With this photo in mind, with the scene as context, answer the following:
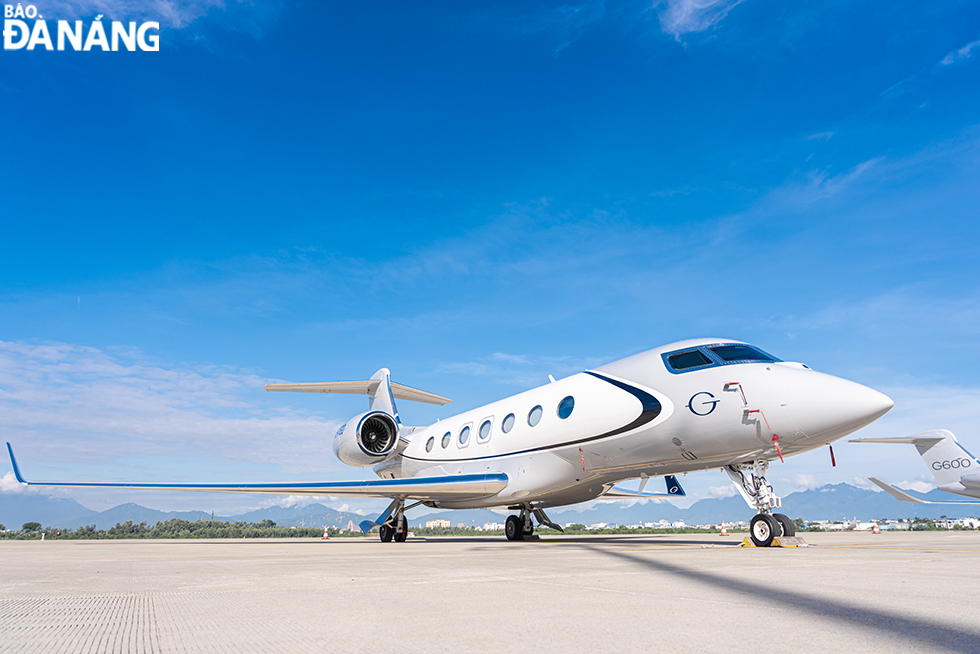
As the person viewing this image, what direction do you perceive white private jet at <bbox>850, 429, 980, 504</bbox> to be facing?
facing the viewer and to the right of the viewer

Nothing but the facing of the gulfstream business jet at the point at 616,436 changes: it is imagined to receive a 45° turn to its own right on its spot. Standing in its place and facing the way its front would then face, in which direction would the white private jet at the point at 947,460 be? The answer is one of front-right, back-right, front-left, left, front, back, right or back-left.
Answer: back-left
